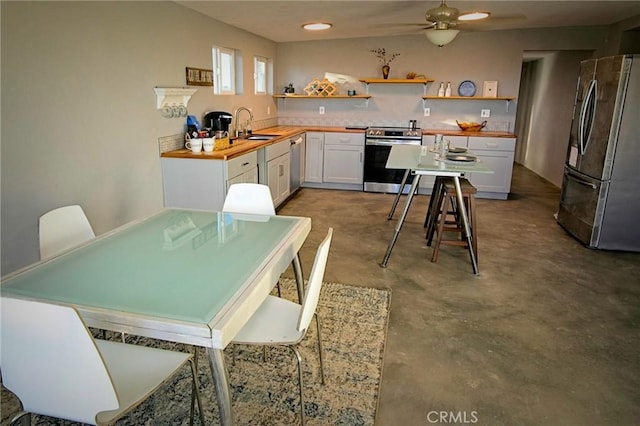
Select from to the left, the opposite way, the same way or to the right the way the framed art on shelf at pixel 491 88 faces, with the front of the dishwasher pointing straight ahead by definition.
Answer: to the right

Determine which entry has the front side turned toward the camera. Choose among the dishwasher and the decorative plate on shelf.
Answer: the decorative plate on shelf

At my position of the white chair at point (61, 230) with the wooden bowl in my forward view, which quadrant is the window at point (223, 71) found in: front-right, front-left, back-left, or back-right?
front-left

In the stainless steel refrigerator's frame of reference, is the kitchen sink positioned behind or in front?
in front

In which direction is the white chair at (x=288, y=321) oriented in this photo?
to the viewer's left

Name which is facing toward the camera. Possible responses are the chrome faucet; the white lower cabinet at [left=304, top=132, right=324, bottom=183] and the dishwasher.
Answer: the white lower cabinet

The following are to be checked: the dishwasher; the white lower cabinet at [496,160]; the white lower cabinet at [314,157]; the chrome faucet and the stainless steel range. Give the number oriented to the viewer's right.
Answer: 2

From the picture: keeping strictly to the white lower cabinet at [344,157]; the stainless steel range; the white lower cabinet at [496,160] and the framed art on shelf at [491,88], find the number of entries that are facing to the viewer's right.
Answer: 0

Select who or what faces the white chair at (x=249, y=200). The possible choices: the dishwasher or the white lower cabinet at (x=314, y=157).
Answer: the white lower cabinet

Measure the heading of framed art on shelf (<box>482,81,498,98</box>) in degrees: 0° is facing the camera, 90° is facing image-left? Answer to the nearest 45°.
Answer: approximately 0°

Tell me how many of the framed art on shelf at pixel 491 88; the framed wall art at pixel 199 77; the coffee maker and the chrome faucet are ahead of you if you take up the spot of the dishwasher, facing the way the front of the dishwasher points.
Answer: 1

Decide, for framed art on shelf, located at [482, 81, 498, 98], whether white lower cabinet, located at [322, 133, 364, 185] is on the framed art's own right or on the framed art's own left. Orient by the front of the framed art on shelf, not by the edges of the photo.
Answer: on the framed art's own right

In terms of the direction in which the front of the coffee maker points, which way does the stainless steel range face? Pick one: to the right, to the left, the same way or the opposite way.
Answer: to the right

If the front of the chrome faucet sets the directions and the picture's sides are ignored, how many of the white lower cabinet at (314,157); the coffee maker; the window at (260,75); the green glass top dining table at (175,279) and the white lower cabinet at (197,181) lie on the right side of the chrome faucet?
3

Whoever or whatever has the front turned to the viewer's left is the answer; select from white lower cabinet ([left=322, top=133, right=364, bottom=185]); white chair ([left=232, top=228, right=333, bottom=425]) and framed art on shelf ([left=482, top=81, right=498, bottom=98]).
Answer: the white chair

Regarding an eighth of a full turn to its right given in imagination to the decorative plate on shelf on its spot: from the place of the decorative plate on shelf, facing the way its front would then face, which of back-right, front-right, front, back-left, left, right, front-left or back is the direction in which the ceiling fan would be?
front-left

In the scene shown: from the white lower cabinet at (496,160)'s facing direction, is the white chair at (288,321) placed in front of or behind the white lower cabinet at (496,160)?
in front

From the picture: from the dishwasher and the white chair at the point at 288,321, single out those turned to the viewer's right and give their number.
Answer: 1

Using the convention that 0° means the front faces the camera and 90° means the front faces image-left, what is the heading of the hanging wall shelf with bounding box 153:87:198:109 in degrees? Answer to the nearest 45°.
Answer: approximately 315°

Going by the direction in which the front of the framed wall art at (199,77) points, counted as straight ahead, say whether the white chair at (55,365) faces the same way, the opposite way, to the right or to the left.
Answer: to the left

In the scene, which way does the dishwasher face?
to the viewer's right
